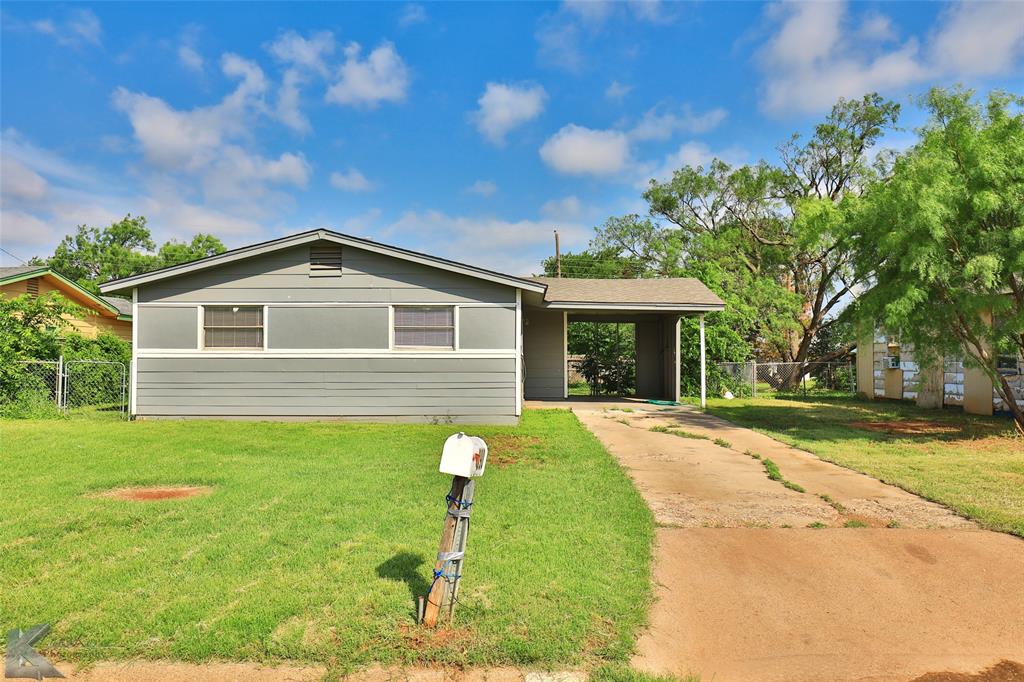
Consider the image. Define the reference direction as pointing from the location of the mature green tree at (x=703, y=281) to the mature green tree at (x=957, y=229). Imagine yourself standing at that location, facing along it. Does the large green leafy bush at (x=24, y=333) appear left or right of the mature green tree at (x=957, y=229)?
right

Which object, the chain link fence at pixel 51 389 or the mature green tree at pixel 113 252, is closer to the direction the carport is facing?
the chain link fence

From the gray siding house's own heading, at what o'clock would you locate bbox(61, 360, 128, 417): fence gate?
The fence gate is roughly at 4 o'clock from the gray siding house.

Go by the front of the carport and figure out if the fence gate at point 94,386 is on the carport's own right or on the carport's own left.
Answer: on the carport's own right

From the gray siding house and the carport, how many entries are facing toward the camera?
2

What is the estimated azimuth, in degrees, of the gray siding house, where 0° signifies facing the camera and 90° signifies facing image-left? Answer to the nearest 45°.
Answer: approximately 0°

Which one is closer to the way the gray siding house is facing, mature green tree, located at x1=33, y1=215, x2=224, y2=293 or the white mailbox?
the white mailbox
